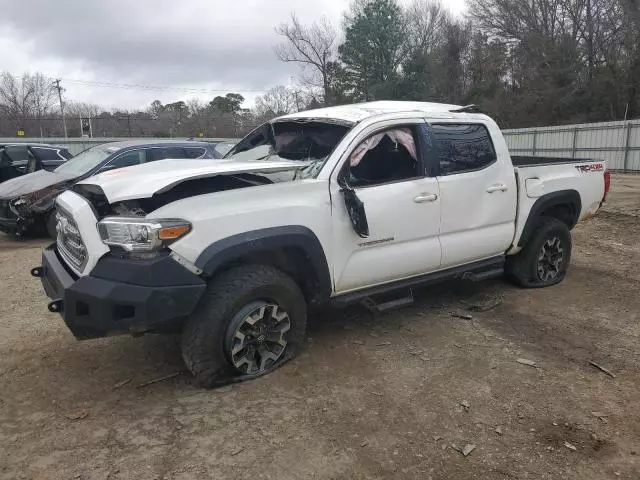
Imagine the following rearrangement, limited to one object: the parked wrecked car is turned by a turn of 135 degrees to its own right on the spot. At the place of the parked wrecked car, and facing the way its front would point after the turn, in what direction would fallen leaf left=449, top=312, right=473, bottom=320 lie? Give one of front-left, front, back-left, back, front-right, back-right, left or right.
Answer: back-right

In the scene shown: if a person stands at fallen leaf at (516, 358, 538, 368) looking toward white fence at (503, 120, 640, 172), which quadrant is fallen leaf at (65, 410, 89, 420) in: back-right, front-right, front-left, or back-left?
back-left

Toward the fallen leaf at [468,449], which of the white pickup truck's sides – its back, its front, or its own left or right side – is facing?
left

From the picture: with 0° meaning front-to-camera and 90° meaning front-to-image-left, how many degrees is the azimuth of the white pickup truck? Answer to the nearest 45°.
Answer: approximately 45°

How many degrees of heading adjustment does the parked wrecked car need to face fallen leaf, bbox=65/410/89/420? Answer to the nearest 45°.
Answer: approximately 45° to its left

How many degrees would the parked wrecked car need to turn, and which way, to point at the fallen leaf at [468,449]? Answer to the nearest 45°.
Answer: approximately 45° to its left

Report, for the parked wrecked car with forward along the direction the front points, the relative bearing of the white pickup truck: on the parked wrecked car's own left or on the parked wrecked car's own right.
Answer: on the parked wrecked car's own left

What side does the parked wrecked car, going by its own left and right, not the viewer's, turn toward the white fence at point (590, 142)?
back

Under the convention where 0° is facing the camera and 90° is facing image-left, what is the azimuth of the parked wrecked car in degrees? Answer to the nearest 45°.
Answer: approximately 45°
